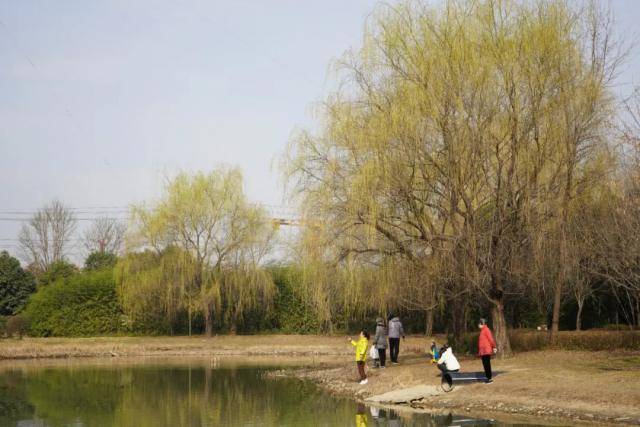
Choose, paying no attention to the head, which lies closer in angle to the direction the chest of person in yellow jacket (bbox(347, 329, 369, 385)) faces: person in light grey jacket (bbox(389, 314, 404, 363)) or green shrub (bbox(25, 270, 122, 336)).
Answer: the green shrub

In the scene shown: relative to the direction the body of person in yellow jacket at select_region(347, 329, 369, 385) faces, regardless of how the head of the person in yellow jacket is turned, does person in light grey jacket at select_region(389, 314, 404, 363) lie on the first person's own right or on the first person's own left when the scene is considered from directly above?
on the first person's own right

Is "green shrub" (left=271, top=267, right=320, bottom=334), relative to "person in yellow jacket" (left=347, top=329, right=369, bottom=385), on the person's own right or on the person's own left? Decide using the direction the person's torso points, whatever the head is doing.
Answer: on the person's own right

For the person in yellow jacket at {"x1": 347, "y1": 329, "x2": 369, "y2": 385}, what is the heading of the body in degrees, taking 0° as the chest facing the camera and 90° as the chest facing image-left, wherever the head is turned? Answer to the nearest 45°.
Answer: approximately 90°

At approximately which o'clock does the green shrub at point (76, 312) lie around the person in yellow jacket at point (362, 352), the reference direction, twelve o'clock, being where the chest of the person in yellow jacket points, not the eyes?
The green shrub is roughly at 2 o'clock from the person in yellow jacket.

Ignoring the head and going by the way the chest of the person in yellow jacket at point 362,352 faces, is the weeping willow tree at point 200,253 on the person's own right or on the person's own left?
on the person's own right

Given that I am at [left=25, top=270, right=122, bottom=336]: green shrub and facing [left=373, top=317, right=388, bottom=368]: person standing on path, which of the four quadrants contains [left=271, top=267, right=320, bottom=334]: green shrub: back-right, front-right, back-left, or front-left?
front-left

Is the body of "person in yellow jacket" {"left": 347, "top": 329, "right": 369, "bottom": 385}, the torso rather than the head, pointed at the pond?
yes

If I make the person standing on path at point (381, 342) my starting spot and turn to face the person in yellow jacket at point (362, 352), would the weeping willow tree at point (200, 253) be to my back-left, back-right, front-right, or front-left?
back-right
